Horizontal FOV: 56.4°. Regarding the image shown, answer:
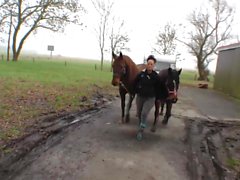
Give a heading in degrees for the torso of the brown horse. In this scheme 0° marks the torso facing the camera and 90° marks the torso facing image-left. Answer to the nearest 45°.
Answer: approximately 45°

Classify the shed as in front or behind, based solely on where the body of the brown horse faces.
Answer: behind
